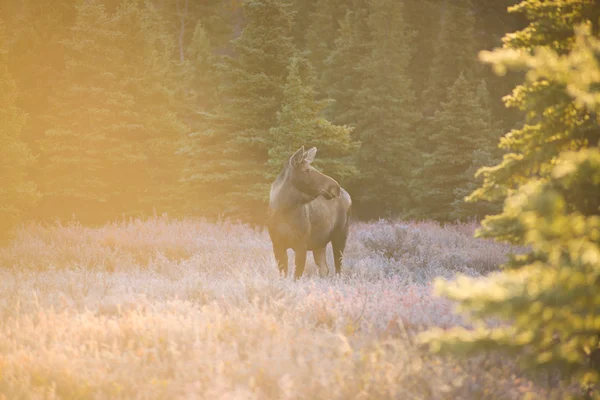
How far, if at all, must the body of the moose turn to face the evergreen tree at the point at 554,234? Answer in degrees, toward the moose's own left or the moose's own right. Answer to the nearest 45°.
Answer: approximately 45° to the moose's own left

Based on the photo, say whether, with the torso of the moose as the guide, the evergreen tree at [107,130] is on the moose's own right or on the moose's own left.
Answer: on the moose's own right

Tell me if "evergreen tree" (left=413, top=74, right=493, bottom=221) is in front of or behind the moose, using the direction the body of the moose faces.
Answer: behind

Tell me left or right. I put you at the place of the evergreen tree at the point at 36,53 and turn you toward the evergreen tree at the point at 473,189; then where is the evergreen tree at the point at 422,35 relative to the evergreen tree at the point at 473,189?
left

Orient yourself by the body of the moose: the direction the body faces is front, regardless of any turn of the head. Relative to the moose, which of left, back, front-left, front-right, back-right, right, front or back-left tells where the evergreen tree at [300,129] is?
back-right

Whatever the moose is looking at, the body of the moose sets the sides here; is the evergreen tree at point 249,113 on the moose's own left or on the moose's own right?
on the moose's own right

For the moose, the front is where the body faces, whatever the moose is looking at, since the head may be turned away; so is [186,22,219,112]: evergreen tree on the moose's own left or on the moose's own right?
on the moose's own right

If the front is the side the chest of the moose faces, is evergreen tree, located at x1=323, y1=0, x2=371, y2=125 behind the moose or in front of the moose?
behind

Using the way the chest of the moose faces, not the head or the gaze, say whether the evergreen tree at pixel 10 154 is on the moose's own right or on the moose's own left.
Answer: on the moose's own right

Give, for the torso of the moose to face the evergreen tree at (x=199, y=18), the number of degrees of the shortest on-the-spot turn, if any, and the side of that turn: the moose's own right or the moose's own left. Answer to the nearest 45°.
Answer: approximately 135° to the moose's own right

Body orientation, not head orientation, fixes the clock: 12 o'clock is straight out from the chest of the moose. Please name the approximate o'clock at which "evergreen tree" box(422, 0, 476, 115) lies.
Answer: The evergreen tree is roughly at 5 o'clock from the moose.

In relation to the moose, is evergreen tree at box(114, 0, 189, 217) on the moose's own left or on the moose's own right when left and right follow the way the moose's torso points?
on the moose's own right

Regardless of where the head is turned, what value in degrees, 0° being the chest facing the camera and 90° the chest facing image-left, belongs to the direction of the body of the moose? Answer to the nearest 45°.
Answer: approximately 45°
